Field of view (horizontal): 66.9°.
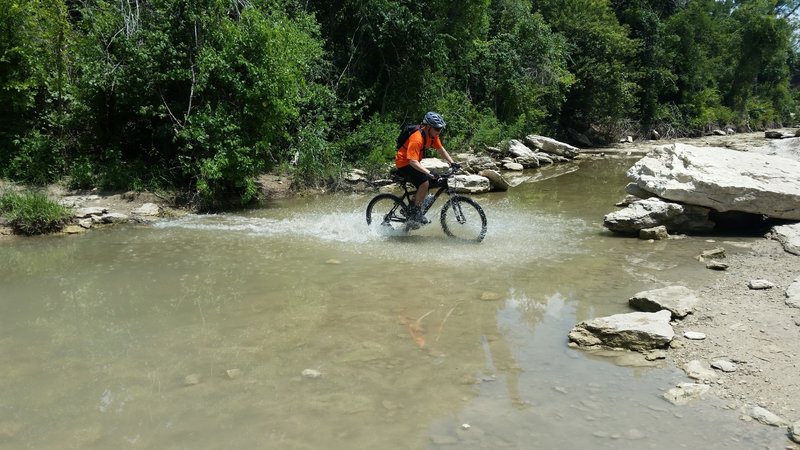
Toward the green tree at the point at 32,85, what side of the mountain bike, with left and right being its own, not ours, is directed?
back

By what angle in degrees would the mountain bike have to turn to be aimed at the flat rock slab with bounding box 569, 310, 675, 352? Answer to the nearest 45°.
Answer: approximately 90° to its right

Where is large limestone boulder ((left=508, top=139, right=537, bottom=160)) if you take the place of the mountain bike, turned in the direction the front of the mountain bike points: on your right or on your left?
on your left

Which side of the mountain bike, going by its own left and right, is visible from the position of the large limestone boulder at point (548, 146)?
left

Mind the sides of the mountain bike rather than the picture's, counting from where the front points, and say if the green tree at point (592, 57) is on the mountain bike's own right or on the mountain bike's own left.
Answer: on the mountain bike's own left

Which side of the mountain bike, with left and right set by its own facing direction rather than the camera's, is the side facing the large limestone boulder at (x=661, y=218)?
front

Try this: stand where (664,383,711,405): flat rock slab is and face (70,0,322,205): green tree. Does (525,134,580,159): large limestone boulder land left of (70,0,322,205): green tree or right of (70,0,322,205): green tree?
right

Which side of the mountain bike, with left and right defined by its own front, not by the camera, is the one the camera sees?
right

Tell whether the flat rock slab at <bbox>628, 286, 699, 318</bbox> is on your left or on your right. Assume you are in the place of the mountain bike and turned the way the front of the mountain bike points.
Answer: on your right

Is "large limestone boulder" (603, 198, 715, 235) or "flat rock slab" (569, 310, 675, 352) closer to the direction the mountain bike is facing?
the large limestone boulder

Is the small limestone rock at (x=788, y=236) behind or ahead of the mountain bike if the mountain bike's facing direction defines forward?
ahead
